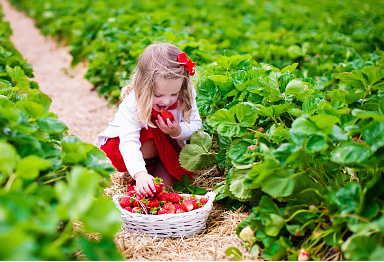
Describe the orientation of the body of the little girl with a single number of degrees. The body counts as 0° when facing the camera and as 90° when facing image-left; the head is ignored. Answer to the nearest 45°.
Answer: approximately 315°

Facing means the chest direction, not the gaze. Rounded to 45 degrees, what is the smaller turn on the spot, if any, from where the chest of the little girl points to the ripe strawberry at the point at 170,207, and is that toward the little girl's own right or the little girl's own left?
approximately 45° to the little girl's own right

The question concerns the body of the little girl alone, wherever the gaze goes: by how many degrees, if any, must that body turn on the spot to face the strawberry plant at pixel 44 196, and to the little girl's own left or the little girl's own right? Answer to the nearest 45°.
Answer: approximately 45° to the little girl's own right
